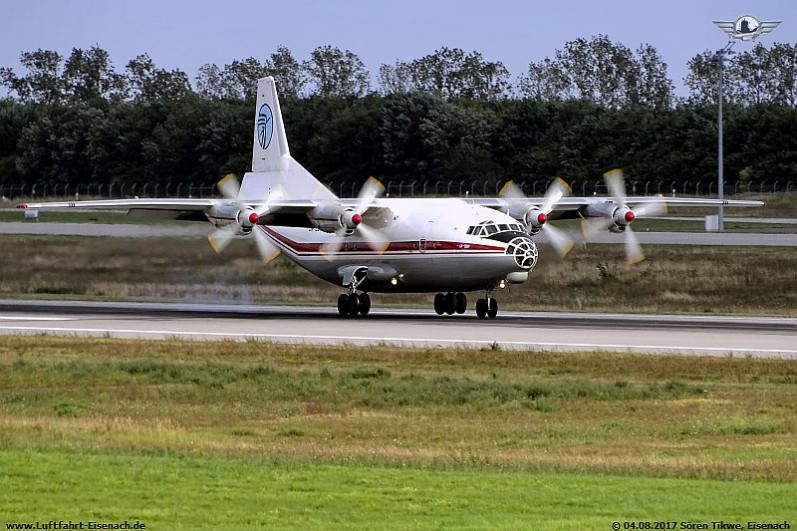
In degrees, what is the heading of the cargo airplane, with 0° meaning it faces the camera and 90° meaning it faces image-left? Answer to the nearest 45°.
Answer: approximately 315°
